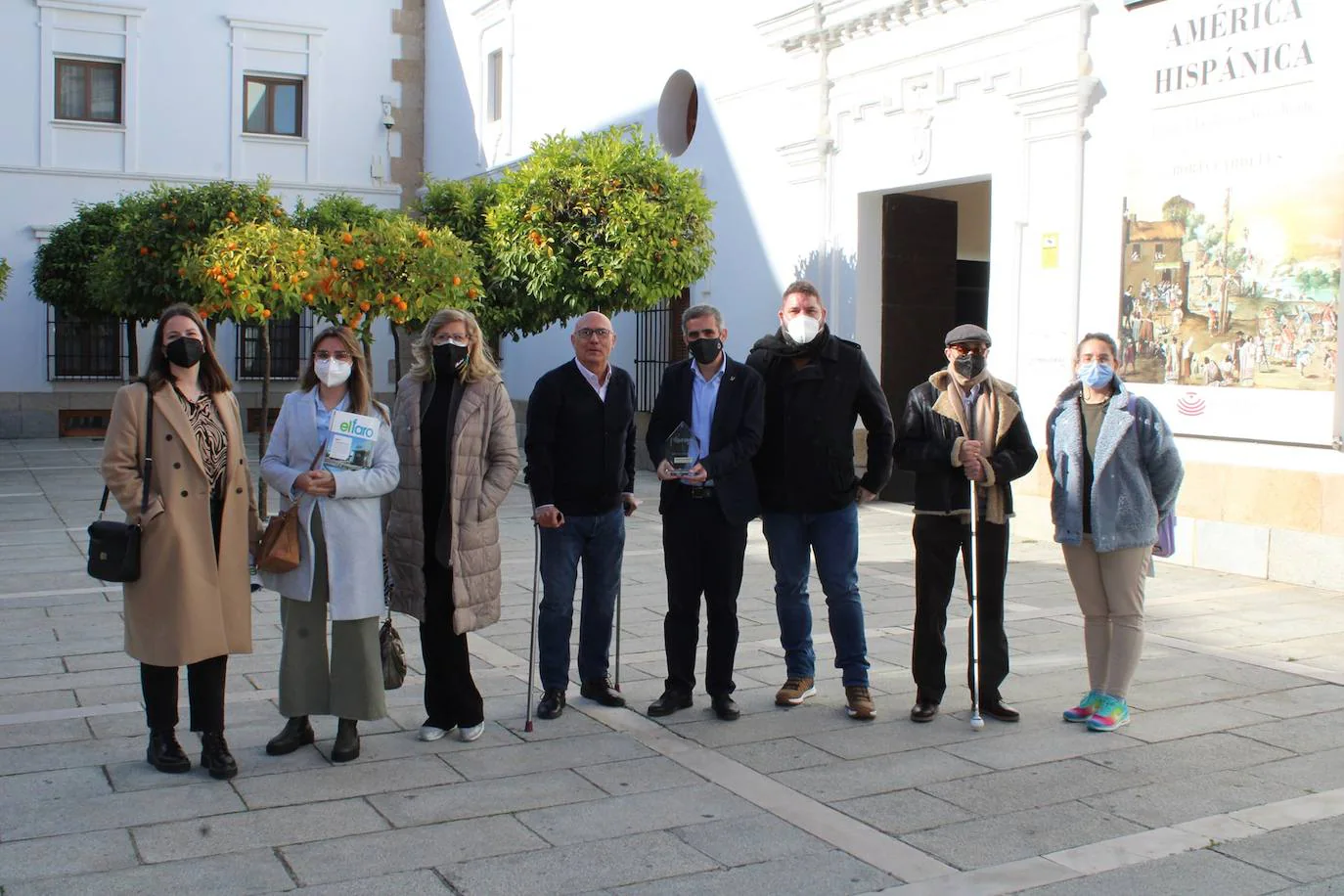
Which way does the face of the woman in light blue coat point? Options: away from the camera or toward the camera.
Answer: toward the camera

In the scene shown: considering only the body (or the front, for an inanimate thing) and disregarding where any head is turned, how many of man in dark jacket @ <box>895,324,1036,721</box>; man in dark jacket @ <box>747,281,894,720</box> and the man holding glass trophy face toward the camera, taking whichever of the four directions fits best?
3

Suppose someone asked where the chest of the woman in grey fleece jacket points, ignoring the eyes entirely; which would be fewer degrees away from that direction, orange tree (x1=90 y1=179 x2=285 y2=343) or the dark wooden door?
the orange tree

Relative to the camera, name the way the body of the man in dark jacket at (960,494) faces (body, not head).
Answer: toward the camera

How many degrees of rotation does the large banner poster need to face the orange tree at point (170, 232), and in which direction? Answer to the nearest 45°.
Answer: approximately 45° to its right

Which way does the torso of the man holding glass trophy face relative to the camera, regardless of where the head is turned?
toward the camera

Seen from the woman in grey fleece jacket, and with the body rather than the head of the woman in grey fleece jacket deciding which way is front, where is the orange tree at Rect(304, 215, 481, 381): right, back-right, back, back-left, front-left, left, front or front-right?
right

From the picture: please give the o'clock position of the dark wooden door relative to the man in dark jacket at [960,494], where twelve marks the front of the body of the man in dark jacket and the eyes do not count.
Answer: The dark wooden door is roughly at 6 o'clock from the man in dark jacket.

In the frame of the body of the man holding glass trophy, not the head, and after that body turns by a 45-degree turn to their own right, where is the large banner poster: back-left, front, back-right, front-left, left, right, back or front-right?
back

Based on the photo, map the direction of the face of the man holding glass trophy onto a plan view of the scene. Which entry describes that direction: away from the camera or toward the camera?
toward the camera

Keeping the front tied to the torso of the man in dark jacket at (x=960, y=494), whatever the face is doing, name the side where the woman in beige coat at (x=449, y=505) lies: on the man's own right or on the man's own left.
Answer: on the man's own right

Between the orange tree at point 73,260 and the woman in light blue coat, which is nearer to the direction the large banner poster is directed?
the woman in light blue coat

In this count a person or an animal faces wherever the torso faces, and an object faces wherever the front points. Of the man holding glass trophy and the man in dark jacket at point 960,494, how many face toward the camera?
2

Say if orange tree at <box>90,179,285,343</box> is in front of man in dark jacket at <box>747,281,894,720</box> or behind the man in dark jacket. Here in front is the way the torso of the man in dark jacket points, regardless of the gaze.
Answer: behind
